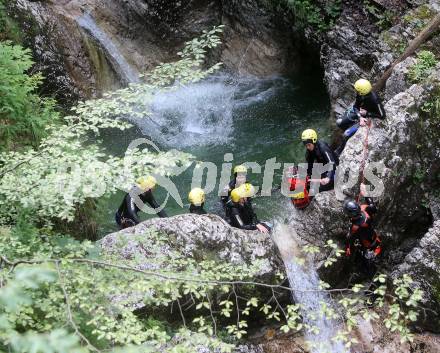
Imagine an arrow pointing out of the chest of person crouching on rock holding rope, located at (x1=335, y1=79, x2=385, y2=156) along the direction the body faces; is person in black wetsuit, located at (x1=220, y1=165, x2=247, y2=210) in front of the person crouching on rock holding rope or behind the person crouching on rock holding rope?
in front

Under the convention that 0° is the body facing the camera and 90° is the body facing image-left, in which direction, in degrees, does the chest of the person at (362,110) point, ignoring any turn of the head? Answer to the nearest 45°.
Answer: approximately 45°

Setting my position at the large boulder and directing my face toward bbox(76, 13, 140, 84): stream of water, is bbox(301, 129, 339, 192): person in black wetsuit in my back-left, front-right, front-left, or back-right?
front-right

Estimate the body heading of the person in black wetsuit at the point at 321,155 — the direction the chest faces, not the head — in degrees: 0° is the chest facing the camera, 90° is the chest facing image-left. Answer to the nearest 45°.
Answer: approximately 45°

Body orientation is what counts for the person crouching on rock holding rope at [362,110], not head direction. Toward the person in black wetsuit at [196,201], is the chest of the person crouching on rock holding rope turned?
yes

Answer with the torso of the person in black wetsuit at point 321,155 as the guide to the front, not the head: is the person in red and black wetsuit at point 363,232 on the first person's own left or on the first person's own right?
on the first person's own left

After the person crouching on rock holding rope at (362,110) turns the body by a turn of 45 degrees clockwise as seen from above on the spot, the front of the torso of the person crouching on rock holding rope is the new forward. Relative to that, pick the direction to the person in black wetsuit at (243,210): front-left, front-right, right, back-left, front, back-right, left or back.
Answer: front-left

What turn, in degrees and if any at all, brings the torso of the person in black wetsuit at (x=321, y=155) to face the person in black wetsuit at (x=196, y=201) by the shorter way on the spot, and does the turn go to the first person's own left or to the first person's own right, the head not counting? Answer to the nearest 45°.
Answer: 0° — they already face them

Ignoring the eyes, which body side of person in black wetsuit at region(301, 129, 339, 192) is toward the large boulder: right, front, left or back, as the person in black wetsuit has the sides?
front

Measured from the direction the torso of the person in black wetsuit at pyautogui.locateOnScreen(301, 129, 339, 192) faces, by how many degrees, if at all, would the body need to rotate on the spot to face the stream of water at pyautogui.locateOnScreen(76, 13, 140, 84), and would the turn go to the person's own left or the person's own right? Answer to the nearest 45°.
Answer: approximately 90° to the person's own right

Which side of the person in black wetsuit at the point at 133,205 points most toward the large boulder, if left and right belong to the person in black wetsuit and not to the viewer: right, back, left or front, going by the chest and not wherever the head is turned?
front

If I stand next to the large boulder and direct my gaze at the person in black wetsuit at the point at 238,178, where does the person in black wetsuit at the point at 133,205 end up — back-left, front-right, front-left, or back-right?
front-left

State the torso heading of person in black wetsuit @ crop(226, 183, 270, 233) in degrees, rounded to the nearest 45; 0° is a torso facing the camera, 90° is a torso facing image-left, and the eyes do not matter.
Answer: approximately 315°

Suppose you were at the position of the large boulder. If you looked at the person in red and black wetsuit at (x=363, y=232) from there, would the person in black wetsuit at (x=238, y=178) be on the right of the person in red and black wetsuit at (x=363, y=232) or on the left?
left
